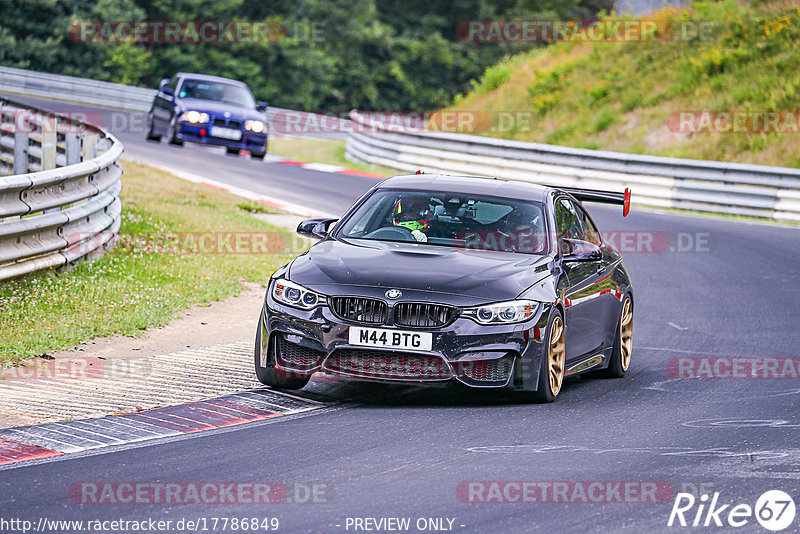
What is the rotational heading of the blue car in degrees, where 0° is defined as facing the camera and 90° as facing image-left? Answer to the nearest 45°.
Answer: approximately 0°

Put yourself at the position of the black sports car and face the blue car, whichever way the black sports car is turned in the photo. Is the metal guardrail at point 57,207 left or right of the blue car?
left

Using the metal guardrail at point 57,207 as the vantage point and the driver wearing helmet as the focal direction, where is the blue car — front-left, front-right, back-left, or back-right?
back-left

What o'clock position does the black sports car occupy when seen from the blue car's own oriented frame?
The black sports car is roughly at 12 o'clock from the blue car.

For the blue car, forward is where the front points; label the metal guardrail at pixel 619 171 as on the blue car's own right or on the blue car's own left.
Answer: on the blue car's own left

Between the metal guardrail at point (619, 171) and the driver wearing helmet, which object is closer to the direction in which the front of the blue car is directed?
the driver wearing helmet

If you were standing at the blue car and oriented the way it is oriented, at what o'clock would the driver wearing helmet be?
The driver wearing helmet is roughly at 12 o'clock from the blue car.
